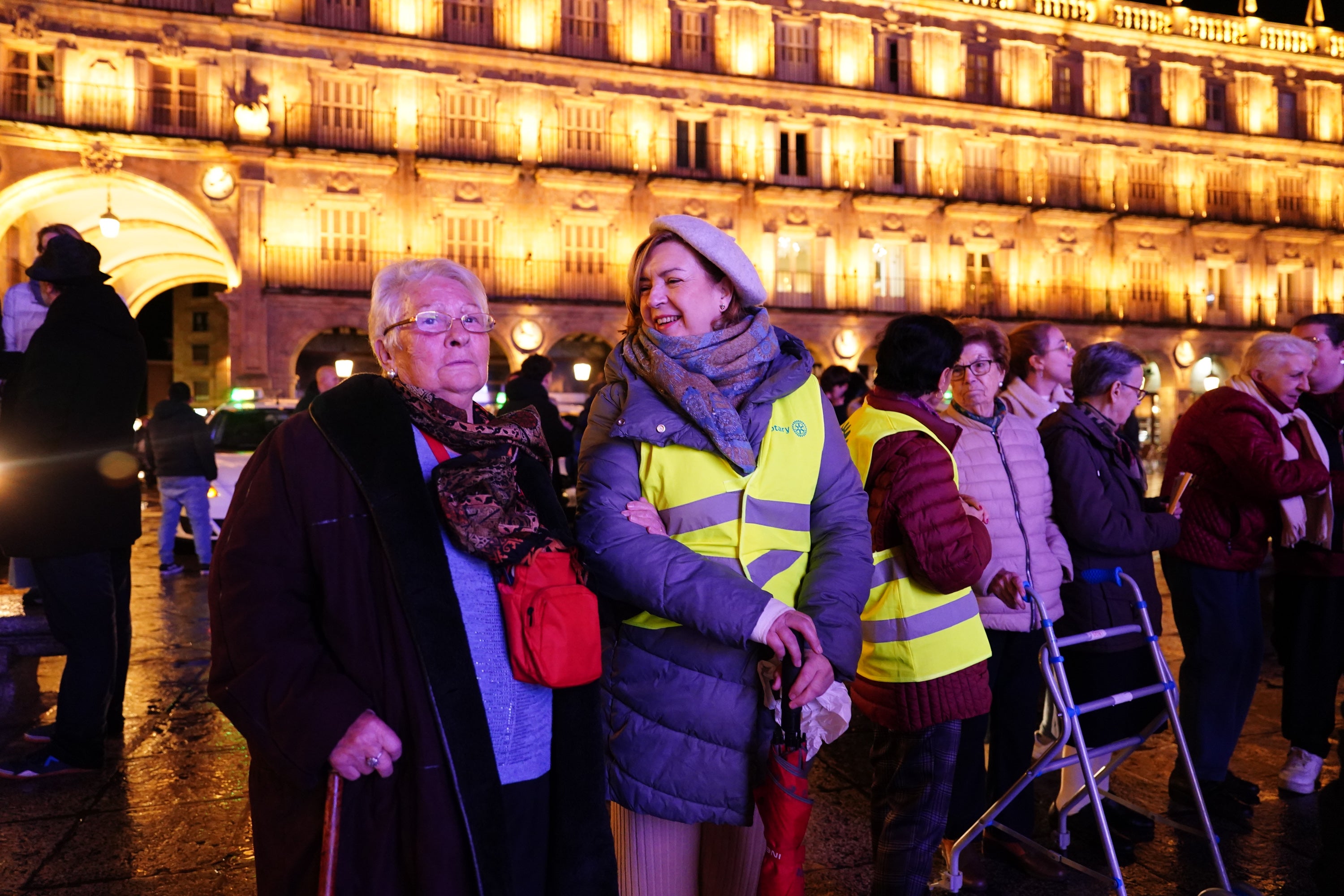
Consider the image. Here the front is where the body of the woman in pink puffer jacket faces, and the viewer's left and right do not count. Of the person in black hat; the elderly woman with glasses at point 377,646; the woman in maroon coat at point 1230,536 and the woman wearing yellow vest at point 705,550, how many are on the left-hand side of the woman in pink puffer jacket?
1

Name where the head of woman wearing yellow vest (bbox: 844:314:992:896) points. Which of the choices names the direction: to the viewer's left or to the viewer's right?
to the viewer's right

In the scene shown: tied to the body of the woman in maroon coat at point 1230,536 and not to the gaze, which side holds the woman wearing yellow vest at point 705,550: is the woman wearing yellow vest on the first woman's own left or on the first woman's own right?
on the first woman's own right

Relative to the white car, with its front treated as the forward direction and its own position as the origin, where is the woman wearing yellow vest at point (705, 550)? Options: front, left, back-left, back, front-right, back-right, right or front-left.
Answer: front-left

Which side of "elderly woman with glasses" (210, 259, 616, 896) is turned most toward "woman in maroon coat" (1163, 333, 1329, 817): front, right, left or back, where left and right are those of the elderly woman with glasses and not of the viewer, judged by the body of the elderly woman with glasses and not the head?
left

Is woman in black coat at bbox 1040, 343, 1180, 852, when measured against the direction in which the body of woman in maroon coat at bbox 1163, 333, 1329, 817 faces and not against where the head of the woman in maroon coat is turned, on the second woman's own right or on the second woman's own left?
on the second woman's own right

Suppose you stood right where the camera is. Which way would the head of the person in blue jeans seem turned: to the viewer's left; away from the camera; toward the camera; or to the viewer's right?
away from the camera

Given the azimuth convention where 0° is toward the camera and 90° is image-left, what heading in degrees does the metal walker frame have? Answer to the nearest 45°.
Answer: approximately 315°
